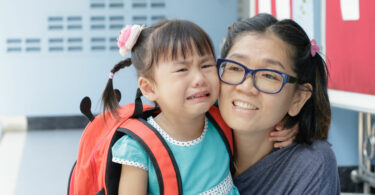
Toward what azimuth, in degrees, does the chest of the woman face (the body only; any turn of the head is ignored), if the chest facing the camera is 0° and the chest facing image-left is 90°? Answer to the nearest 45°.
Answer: approximately 45°

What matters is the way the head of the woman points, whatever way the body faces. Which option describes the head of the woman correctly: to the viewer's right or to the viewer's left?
to the viewer's left

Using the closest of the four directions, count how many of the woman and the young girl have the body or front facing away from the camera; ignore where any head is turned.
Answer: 0

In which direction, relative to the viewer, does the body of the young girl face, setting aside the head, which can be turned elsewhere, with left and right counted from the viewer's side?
facing the viewer and to the right of the viewer

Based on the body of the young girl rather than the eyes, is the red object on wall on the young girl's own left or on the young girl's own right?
on the young girl's own left
